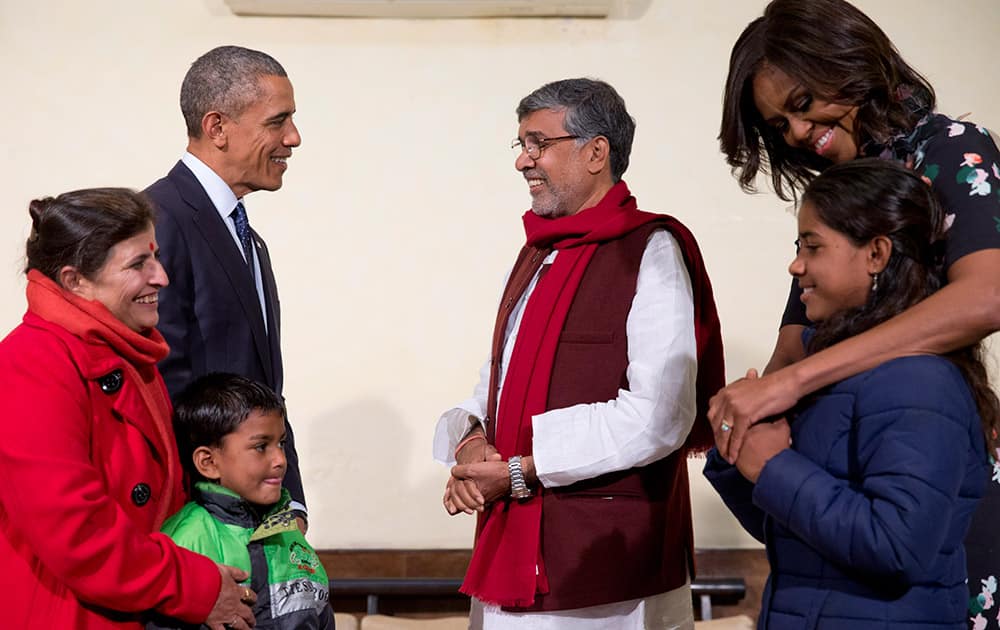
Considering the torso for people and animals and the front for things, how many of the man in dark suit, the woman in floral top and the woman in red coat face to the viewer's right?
2

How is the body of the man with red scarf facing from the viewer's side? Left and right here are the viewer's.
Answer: facing the viewer and to the left of the viewer

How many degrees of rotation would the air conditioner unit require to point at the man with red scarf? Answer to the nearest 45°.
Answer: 0° — it already faces them

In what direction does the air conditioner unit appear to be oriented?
toward the camera

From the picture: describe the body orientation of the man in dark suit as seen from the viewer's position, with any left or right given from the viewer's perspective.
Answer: facing to the right of the viewer

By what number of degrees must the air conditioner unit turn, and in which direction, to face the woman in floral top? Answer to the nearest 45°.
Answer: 0° — it already faces them

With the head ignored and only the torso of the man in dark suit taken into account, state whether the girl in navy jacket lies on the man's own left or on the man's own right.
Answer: on the man's own right

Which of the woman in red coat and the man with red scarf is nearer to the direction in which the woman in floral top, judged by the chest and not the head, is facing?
the woman in red coat

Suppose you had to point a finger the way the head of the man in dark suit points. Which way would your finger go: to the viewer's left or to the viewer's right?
to the viewer's right

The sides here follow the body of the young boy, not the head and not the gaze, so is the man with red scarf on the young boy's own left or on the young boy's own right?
on the young boy's own left

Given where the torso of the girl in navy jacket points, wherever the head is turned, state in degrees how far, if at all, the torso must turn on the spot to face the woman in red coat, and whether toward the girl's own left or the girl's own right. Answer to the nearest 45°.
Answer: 0° — they already face them

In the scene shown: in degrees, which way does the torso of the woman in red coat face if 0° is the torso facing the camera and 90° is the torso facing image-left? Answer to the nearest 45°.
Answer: approximately 270°

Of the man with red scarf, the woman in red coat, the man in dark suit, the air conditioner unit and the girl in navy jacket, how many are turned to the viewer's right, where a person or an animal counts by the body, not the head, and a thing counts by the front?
2

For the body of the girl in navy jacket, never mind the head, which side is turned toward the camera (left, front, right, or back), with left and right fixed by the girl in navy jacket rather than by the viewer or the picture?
left
